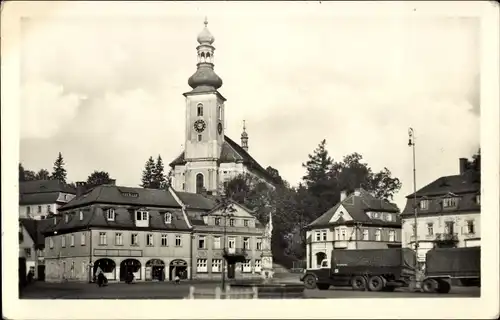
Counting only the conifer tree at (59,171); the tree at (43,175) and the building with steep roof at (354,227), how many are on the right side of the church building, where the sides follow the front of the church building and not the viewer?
2

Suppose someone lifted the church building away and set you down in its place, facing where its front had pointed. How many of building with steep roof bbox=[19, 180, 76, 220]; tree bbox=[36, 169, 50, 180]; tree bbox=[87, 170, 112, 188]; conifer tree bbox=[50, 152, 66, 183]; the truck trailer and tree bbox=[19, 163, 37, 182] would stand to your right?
5

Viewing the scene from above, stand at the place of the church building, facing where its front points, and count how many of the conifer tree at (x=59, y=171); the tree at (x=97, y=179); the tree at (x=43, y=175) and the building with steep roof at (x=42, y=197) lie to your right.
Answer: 4

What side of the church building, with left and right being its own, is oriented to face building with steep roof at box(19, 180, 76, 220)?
right

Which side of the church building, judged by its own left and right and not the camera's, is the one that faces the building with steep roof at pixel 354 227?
left

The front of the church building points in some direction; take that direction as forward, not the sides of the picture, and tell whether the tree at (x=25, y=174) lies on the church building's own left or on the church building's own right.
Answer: on the church building's own right

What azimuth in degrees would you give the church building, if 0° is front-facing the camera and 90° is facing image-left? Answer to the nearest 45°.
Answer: approximately 0°
